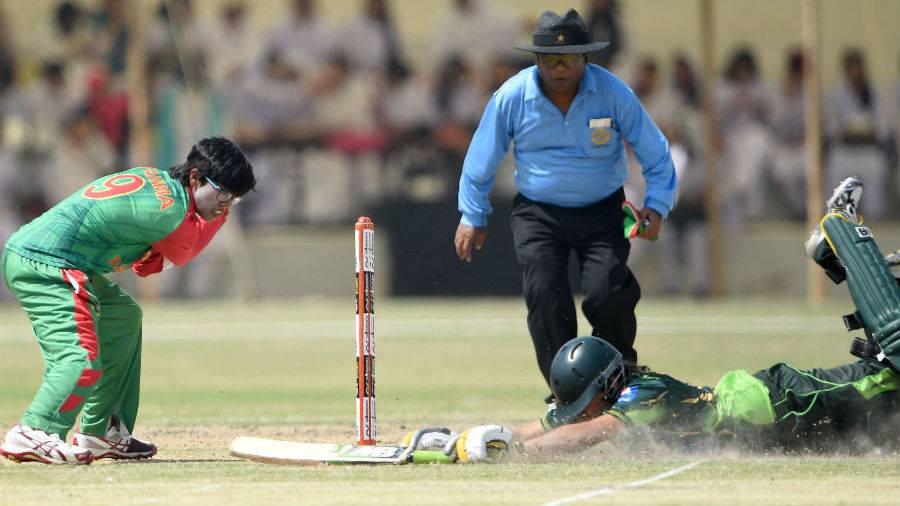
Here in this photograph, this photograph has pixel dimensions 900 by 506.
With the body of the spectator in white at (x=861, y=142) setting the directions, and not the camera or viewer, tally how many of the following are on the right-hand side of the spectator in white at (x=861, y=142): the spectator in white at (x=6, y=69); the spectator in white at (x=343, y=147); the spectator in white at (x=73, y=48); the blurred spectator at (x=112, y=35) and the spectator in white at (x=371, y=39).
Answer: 5

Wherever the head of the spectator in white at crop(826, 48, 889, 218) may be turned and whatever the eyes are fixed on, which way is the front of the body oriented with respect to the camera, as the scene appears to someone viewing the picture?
toward the camera

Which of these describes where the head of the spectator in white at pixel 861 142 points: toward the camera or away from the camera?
toward the camera

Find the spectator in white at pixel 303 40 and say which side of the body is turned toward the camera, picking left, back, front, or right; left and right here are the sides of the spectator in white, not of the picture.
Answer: front

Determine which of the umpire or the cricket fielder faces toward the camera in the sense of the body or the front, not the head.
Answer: the umpire

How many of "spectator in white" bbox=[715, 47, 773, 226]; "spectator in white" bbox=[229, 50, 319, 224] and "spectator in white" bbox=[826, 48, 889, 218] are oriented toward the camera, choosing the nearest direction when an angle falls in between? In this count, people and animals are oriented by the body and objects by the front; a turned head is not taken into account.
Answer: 3

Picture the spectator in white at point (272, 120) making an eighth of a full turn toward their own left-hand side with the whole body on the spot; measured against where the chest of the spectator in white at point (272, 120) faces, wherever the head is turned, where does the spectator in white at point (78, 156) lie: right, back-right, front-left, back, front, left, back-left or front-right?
back-right

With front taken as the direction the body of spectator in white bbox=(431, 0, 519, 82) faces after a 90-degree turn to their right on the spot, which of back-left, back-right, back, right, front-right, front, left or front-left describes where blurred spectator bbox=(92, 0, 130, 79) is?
front

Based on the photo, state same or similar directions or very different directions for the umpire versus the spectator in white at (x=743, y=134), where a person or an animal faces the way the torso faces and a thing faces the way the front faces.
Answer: same or similar directions

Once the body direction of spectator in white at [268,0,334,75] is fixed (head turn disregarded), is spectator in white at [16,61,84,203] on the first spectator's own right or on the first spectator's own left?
on the first spectator's own right

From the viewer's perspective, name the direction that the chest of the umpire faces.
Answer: toward the camera

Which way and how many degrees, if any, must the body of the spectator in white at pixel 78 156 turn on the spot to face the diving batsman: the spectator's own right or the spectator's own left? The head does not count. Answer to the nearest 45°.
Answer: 0° — they already face them

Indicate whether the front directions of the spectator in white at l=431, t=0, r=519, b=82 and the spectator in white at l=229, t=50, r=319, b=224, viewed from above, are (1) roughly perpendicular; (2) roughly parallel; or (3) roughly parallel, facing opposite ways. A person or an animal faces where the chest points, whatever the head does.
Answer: roughly parallel

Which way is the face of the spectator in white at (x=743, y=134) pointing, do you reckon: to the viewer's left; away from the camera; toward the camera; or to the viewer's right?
toward the camera
